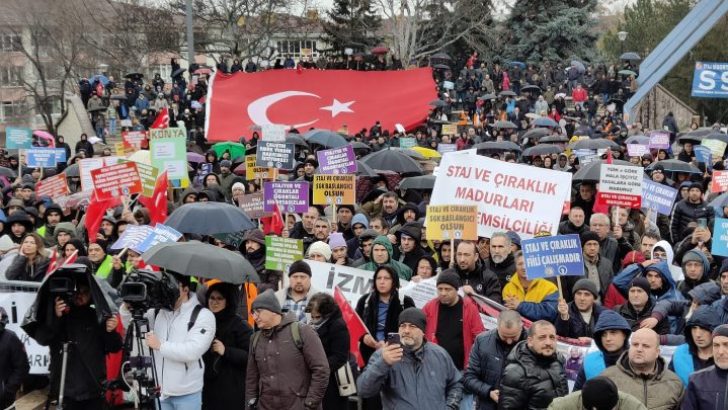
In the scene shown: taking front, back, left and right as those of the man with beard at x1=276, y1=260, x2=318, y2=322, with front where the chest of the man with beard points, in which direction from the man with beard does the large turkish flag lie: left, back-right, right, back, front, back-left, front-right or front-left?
back

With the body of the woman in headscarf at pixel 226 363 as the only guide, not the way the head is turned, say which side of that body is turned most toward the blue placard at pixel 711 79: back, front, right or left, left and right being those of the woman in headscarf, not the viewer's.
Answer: back

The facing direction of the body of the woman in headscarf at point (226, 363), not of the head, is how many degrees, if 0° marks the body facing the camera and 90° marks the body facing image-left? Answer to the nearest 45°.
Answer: approximately 45°

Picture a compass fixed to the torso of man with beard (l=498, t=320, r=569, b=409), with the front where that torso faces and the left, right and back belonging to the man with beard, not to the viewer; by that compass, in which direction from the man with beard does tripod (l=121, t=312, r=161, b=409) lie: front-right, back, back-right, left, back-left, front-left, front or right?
back-right

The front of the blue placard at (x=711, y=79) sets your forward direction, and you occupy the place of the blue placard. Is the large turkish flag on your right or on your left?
on your right

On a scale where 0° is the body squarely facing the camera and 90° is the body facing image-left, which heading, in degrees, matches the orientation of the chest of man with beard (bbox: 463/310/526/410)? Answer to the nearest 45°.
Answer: approximately 315°

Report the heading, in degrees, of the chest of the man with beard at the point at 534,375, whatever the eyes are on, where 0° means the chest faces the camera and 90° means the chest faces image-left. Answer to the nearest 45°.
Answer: approximately 315°
